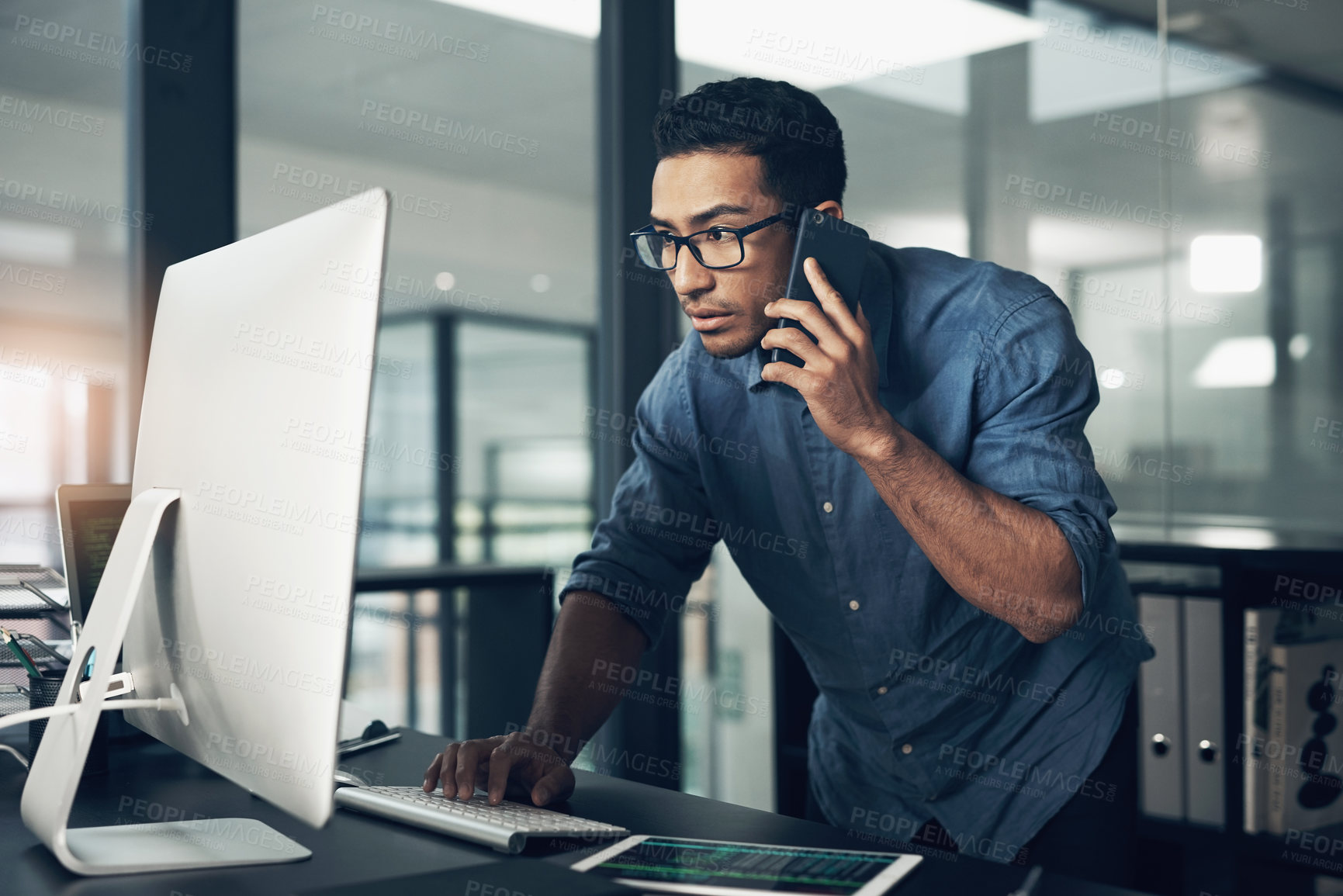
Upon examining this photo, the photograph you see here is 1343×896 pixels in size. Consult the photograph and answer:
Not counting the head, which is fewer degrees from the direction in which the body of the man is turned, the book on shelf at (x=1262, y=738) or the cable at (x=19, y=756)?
the cable

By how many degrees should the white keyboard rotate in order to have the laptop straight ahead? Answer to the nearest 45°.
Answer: approximately 90° to its left

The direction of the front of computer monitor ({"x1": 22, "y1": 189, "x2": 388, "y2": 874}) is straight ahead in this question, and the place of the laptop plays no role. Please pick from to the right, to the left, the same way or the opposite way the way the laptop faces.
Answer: to the right

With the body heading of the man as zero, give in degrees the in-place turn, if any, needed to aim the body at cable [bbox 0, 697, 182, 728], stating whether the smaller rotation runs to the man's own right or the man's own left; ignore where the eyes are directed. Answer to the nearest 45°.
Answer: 0° — they already face it

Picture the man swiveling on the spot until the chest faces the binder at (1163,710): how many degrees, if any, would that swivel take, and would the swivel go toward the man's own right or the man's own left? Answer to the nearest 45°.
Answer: approximately 180°

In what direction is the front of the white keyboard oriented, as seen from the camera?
facing away from the viewer and to the right of the viewer

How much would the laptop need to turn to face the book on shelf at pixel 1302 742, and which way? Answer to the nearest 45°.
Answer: approximately 45° to its left

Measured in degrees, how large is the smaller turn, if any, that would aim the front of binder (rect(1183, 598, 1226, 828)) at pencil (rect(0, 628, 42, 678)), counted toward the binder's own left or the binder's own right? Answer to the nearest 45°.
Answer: approximately 45° to the binder's own right

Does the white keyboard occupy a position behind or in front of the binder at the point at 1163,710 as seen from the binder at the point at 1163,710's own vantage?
in front
